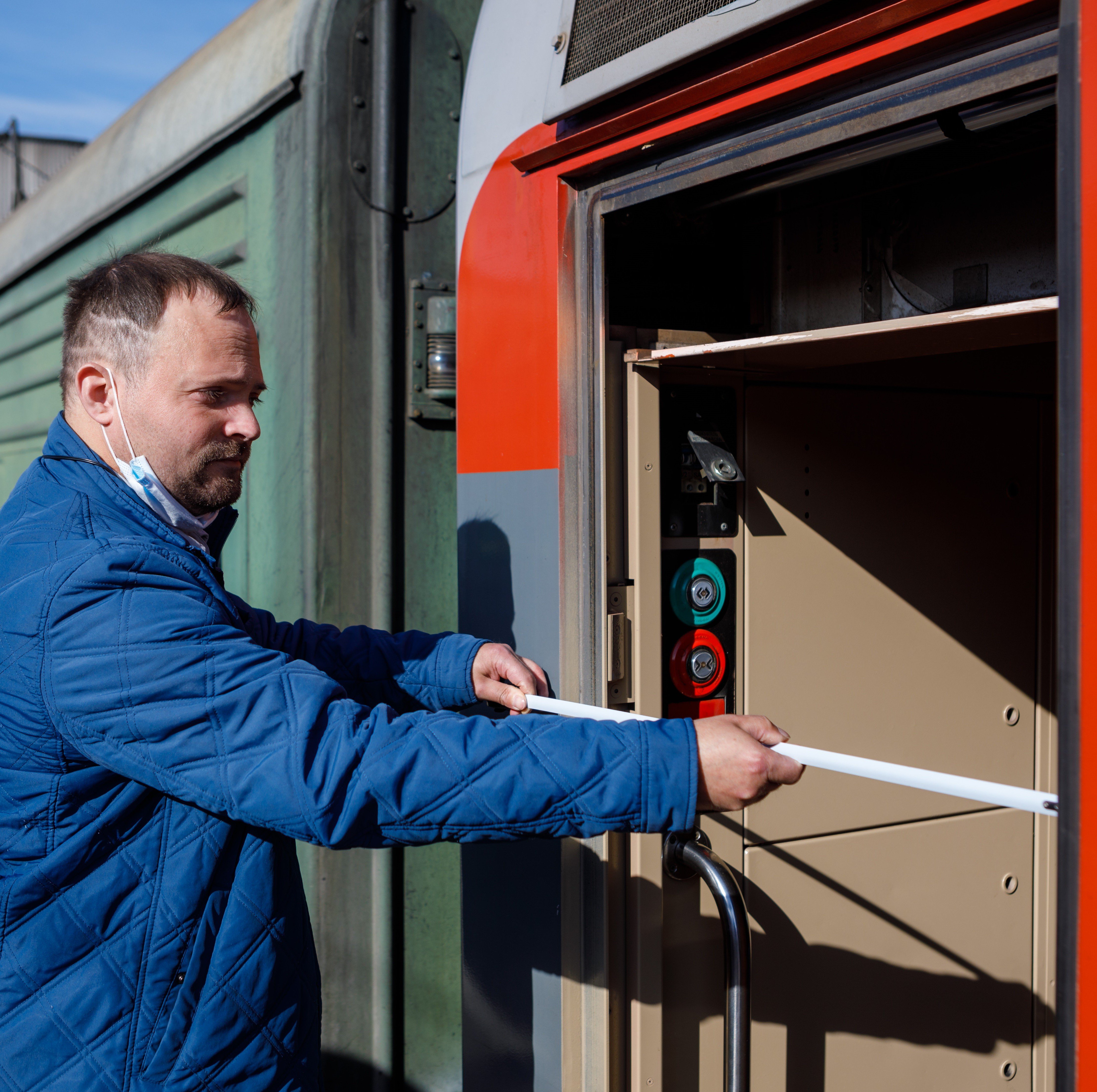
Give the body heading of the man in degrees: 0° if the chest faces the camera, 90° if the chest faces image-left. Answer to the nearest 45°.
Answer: approximately 270°

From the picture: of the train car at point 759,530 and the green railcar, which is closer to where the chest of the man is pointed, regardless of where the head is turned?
the train car

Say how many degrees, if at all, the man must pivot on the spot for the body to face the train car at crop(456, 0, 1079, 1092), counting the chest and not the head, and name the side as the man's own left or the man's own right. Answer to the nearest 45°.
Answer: approximately 45° to the man's own left
